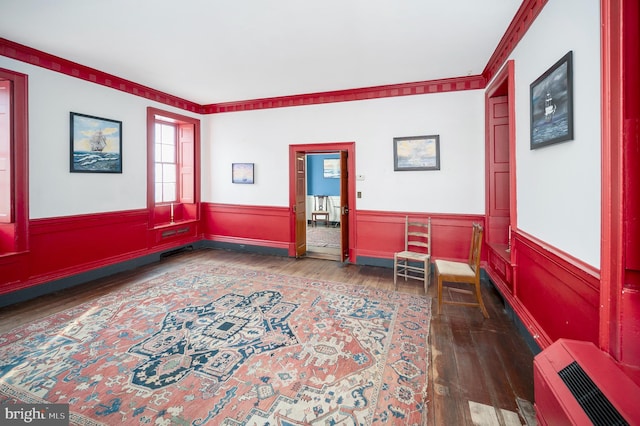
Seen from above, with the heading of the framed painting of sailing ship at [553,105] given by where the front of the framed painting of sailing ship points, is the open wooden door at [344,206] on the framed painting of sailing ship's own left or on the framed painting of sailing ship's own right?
on the framed painting of sailing ship's own right

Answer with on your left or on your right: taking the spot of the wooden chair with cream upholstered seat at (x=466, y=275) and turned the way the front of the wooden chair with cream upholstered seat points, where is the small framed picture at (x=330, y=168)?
on your right

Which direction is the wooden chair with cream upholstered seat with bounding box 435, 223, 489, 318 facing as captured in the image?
to the viewer's left

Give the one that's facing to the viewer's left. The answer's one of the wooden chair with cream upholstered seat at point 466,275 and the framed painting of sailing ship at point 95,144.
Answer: the wooden chair with cream upholstered seat

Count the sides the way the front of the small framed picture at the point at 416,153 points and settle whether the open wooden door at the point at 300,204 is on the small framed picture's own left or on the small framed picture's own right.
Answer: on the small framed picture's own right

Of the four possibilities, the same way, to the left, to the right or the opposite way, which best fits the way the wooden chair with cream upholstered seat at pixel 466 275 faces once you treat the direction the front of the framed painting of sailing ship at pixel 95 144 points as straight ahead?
the opposite way

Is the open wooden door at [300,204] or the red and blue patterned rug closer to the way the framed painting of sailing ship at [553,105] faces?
the red and blue patterned rug
